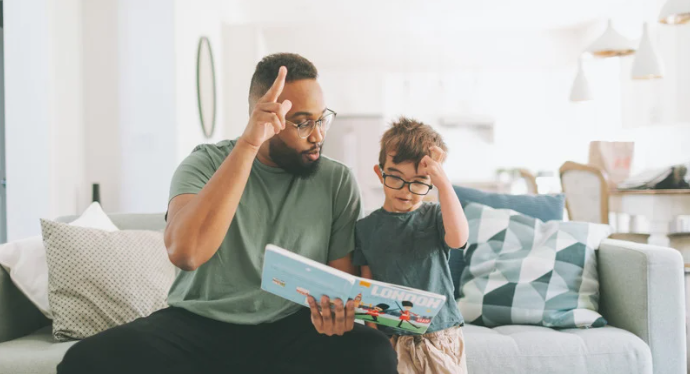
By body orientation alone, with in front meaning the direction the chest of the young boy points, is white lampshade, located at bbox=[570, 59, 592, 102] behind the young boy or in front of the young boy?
behind

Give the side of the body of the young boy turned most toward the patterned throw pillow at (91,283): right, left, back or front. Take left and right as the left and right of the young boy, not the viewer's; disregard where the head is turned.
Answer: right

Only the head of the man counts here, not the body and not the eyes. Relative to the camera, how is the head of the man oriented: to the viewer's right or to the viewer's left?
to the viewer's right

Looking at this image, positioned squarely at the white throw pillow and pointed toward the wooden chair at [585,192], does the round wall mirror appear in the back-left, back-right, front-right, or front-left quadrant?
front-left

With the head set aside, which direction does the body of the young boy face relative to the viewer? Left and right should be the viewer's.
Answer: facing the viewer

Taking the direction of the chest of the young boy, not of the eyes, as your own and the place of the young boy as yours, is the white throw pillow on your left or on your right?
on your right

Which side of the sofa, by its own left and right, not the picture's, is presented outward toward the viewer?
front

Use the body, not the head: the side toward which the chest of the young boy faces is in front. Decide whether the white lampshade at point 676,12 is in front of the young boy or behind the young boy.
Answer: behind

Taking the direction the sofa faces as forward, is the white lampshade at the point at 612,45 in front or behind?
behind
